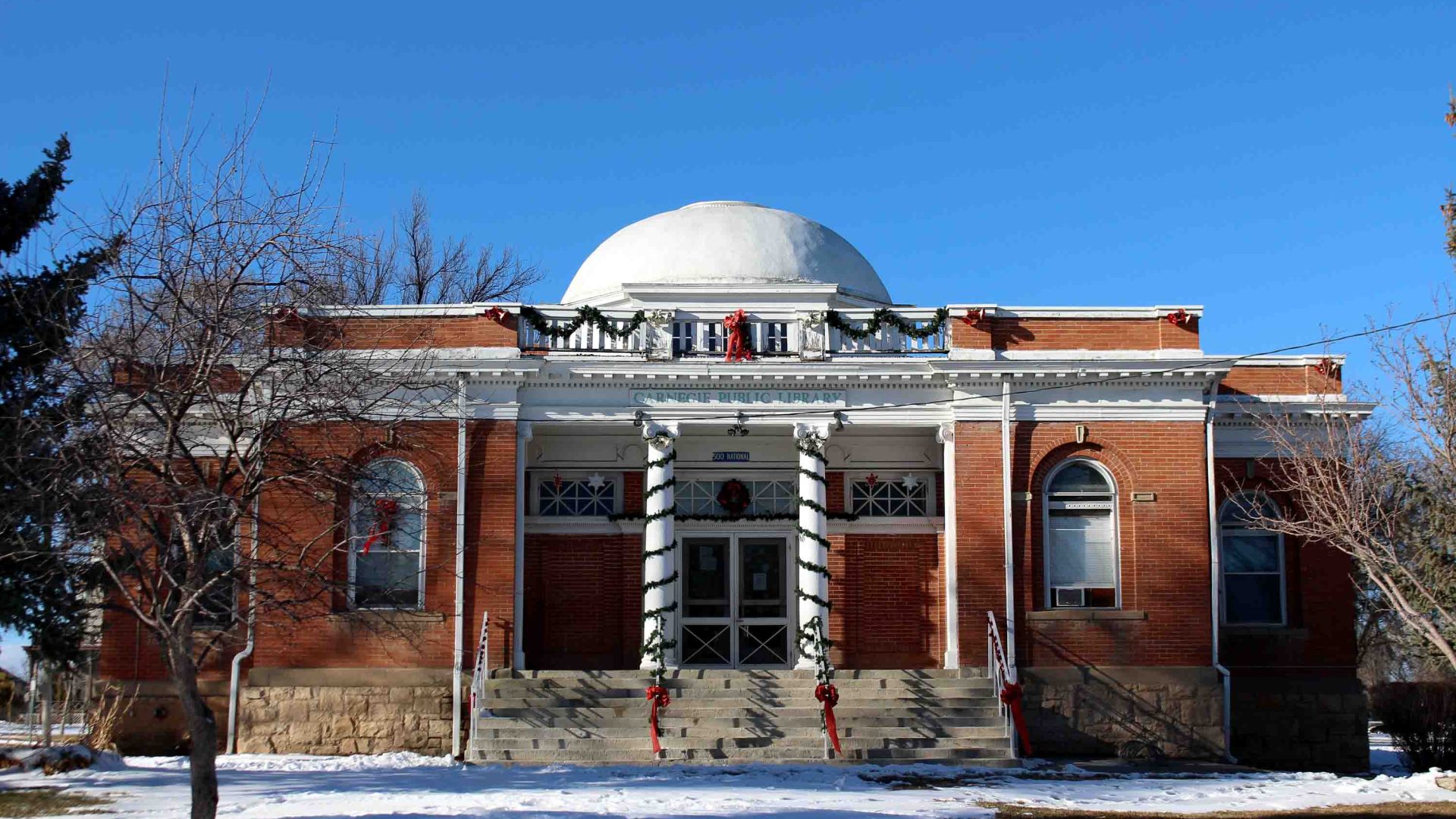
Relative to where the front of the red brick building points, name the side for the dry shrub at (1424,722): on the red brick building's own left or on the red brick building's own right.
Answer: on the red brick building's own left

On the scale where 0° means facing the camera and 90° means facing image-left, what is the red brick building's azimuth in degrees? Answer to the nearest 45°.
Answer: approximately 0°
